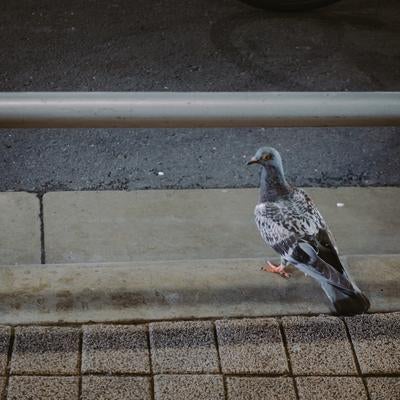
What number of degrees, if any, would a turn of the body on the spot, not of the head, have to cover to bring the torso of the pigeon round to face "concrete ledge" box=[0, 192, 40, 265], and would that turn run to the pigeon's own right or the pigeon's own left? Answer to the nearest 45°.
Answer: approximately 45° to the pigeon's own left

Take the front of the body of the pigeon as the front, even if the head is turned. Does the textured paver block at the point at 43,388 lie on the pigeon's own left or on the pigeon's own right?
on the pigeon's own left

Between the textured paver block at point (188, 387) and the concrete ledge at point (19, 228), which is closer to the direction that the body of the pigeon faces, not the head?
the concrete ledge

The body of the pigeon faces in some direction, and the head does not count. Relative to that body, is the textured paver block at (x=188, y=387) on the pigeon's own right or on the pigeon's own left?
on the pigeon's own left

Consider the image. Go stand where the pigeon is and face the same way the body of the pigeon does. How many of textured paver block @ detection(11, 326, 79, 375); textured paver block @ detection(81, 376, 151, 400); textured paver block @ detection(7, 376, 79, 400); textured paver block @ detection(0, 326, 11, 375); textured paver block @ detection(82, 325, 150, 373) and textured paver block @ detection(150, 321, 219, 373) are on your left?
6

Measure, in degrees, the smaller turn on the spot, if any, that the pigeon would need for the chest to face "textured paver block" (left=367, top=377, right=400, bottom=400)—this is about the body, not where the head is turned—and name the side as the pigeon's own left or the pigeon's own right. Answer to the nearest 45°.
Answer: approximately 180°

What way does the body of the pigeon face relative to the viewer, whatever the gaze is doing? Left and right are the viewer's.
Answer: facing away from the viewer and to the left of the viewer

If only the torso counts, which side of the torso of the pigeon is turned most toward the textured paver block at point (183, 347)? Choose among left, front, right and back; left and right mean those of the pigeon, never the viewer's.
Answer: left

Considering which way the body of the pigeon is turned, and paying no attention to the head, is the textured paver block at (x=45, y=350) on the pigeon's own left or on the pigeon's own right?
on the pigeon's own left

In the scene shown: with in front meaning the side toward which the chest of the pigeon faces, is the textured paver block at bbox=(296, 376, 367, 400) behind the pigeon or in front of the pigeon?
behind
